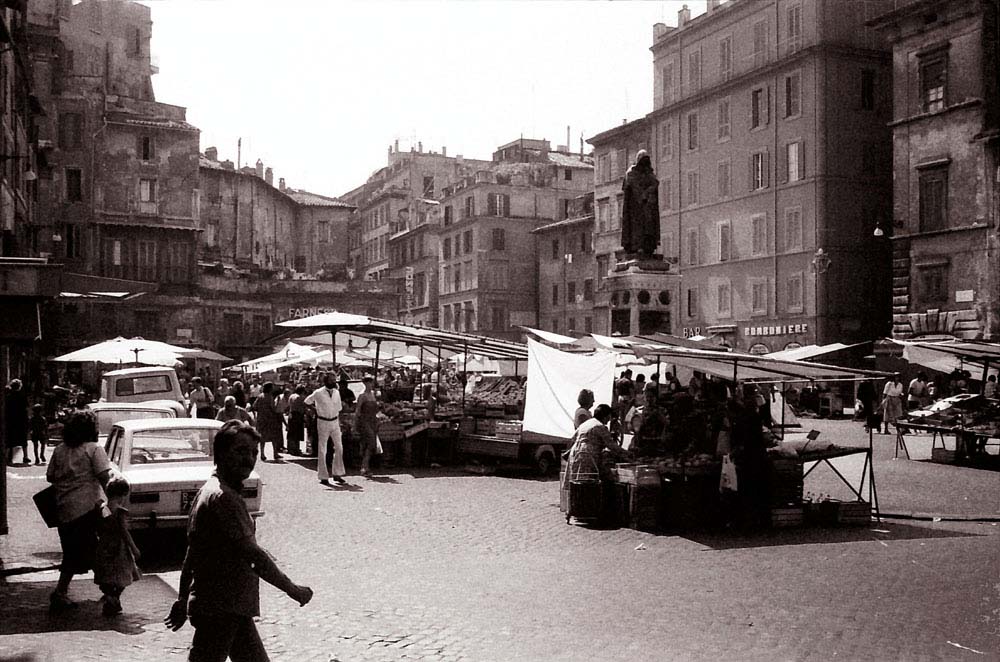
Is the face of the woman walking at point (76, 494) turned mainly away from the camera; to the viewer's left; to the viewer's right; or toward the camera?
away from the camera

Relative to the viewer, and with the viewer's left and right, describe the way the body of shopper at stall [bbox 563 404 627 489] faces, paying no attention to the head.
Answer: facing away from the viewer and to the right of the viewer

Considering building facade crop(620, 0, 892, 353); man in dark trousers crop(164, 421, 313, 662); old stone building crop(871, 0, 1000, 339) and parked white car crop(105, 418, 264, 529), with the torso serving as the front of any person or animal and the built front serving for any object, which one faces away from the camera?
the parked white car

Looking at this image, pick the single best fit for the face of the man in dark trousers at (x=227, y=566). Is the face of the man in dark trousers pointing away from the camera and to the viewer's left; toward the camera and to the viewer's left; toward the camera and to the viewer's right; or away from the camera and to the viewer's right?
toward the camera and to the viewer's right

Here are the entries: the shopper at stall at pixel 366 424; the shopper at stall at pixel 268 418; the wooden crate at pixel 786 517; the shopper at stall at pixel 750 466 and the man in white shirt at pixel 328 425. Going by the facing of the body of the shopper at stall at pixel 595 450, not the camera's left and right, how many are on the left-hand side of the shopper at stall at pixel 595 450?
3

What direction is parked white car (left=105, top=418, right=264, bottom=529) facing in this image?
away from the camera

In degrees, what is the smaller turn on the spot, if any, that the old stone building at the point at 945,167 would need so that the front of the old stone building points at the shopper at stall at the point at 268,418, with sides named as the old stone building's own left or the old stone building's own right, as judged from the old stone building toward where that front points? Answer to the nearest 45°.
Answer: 0° — it already faces them

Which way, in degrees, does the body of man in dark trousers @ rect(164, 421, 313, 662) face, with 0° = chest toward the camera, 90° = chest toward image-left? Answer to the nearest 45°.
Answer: approximately 270°
